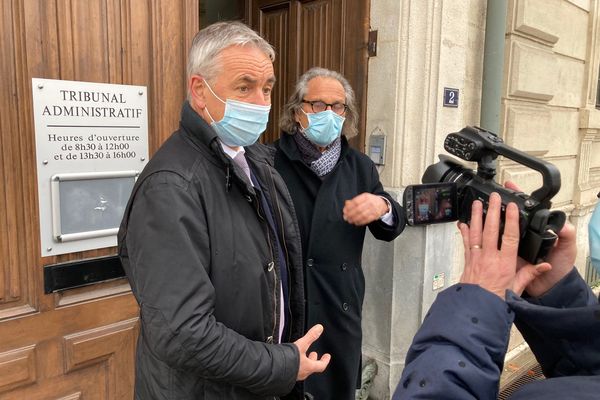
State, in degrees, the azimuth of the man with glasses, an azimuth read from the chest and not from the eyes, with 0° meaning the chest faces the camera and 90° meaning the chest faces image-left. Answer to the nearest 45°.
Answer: approximately 0°

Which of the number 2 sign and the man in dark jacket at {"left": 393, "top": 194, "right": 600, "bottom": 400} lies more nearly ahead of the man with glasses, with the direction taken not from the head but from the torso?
the man in dark jacket

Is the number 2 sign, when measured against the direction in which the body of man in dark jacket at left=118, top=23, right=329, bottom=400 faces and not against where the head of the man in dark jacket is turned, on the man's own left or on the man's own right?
on the man's own left

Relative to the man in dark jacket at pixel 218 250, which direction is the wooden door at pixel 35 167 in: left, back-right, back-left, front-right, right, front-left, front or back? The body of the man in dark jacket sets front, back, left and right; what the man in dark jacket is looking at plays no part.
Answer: back

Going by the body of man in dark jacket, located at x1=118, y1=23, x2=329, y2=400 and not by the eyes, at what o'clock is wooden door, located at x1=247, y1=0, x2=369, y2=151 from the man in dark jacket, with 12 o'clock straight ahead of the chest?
The wooden door is roughly at 8 o'clock from the man in dark jacket.
